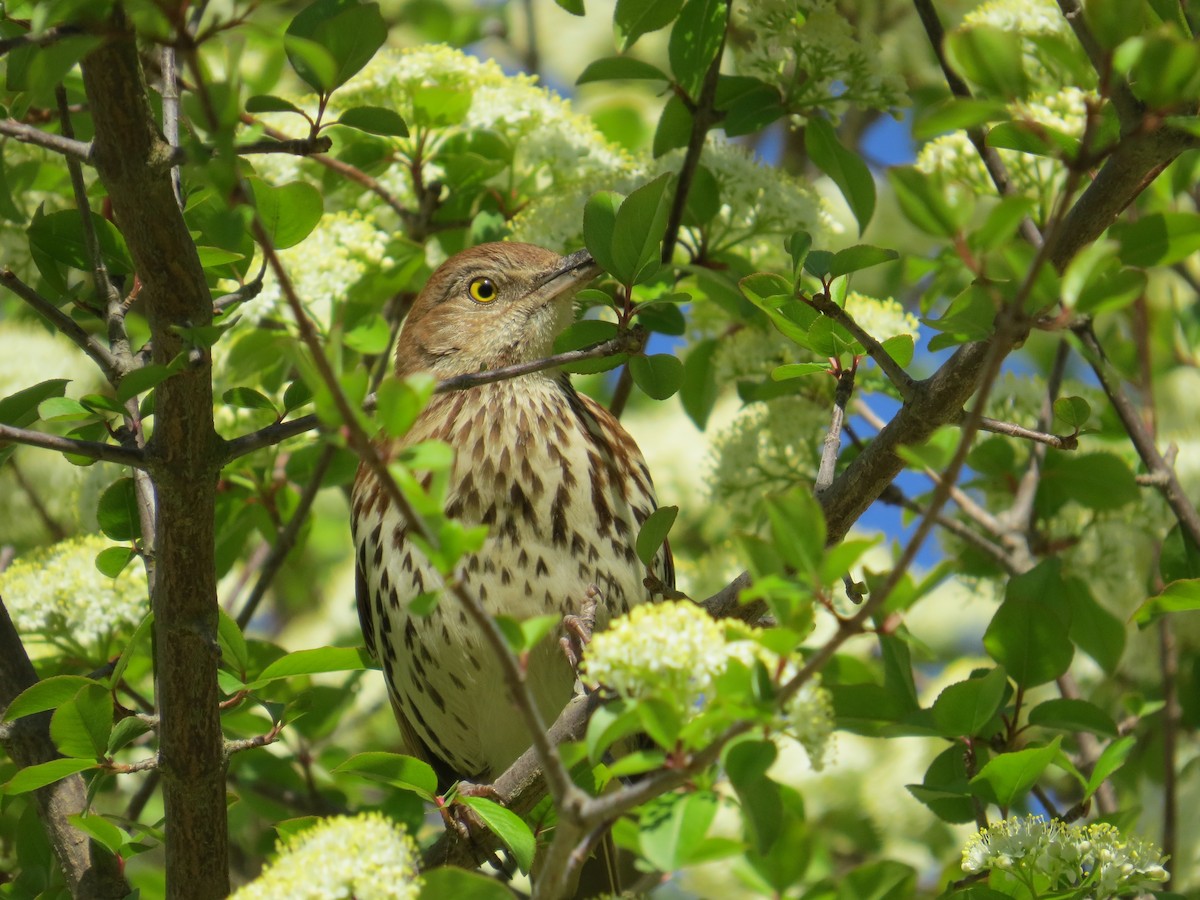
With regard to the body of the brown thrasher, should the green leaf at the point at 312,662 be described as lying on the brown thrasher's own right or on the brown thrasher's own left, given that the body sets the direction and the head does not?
on the brown thrasher's own right

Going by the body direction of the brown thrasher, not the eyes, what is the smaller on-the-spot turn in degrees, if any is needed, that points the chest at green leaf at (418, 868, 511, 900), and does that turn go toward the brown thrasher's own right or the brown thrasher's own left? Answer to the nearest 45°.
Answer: approximately 45° to the brown thrasher's own right

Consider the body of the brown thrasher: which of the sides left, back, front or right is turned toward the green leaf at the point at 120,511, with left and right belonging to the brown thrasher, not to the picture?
right

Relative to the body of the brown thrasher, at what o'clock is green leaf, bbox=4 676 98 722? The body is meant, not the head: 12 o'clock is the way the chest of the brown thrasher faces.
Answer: The green leaf is roughly at 3 o'clock from the brown thrasher.

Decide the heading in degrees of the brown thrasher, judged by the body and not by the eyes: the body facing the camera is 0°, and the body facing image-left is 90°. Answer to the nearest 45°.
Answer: approximately 315°

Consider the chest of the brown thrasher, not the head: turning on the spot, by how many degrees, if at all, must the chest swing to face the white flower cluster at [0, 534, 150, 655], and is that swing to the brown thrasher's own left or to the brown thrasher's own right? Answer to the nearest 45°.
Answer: approximately 135° to the brown thrasher's own right

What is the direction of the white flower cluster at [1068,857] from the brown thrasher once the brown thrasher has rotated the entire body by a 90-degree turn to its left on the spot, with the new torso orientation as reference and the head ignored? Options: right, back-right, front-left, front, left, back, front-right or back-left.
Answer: front

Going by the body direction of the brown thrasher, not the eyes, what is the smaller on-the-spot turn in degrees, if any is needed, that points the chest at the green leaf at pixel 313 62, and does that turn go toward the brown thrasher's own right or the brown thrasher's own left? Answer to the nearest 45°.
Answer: approximately 45° to the brown thrasher's own right
